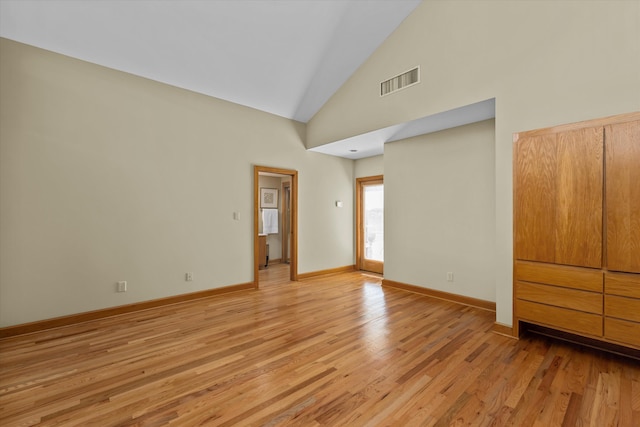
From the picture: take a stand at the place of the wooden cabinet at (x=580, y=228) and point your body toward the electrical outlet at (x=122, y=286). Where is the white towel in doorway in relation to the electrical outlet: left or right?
right

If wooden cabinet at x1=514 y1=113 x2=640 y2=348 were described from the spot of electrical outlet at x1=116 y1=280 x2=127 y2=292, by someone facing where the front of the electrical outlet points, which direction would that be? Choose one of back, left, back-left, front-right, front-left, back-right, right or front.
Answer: front-left

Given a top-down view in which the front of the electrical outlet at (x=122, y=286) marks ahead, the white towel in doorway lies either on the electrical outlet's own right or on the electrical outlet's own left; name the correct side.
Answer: on the electrical outlet's own left

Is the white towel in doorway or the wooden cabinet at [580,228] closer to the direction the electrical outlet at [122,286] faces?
the wooden cabinet

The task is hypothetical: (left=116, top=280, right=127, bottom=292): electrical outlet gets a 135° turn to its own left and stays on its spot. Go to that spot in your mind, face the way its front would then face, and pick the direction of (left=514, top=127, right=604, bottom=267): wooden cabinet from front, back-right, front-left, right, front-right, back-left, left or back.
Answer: right

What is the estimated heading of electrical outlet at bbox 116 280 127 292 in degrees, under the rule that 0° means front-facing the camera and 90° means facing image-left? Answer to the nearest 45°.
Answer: approximately 0°
